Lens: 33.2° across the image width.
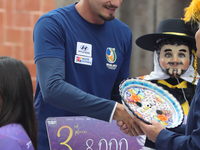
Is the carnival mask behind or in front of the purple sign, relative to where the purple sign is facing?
behind

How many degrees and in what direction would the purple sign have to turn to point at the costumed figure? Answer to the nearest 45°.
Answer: approximately 135° to its left

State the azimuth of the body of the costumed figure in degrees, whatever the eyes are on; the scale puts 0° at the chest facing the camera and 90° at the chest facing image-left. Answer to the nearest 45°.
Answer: approximately 0°

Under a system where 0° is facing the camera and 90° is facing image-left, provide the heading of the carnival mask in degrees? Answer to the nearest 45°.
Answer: approximately 0°

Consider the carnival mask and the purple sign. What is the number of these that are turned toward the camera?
2

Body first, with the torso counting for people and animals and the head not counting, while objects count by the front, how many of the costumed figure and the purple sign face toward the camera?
2

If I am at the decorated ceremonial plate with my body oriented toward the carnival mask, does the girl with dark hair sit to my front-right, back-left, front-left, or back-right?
back-left

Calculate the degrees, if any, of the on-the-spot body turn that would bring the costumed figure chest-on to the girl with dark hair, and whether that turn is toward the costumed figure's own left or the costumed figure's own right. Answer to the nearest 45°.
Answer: approximately 45° to the costumed figure's own right
